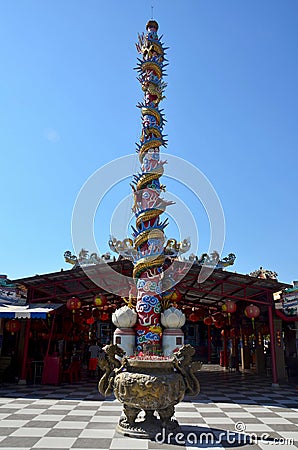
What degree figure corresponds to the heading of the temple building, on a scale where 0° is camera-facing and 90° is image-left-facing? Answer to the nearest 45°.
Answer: approximately 0°
